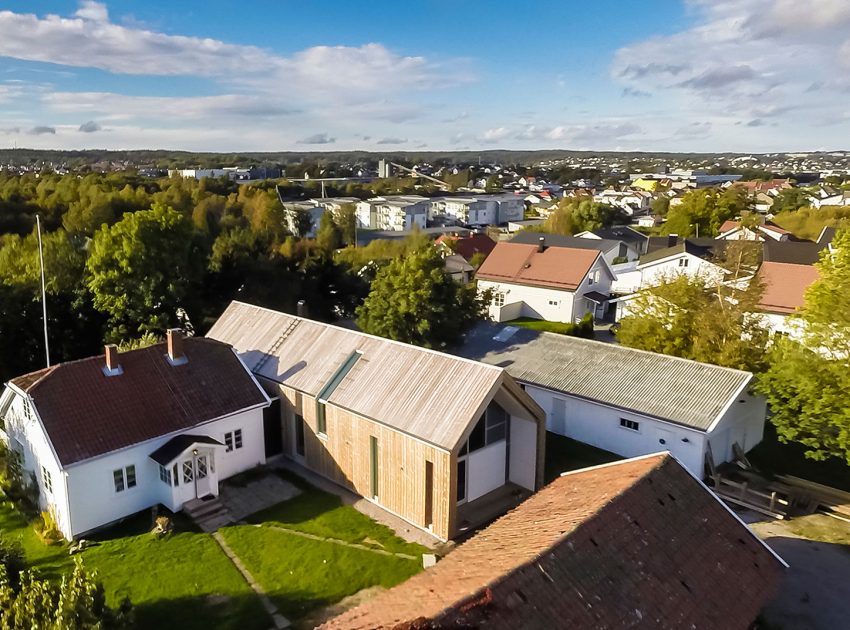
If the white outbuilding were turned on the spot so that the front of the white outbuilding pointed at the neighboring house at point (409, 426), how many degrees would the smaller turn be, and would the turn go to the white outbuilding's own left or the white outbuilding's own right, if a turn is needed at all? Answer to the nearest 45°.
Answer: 0° — it already faces it

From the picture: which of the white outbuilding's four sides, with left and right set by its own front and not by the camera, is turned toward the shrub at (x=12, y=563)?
front

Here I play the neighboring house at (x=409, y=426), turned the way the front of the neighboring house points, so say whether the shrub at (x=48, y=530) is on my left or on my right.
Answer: on my right

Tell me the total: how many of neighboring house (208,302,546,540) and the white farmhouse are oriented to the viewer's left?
0

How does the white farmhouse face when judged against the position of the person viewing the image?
facing the viewer and to the right of the viewer

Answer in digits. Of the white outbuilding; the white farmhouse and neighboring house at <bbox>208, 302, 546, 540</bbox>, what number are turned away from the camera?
0

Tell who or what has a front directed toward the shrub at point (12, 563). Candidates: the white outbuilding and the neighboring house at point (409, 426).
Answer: the white outbuilding

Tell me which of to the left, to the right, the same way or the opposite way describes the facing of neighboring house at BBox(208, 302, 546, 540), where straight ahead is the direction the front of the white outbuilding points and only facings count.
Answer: to the left

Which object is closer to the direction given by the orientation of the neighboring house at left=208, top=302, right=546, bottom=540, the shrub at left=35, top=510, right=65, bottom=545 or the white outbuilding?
the white outbuilding

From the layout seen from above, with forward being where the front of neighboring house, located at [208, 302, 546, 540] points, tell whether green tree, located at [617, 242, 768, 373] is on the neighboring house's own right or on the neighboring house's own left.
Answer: on the neighboring house's own left

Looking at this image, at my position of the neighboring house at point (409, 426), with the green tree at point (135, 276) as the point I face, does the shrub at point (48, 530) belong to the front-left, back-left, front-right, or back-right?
front-left

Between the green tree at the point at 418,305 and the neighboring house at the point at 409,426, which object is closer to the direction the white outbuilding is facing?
the neighboring house

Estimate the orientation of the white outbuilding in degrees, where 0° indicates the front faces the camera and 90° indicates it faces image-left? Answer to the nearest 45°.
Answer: approximately 45°
